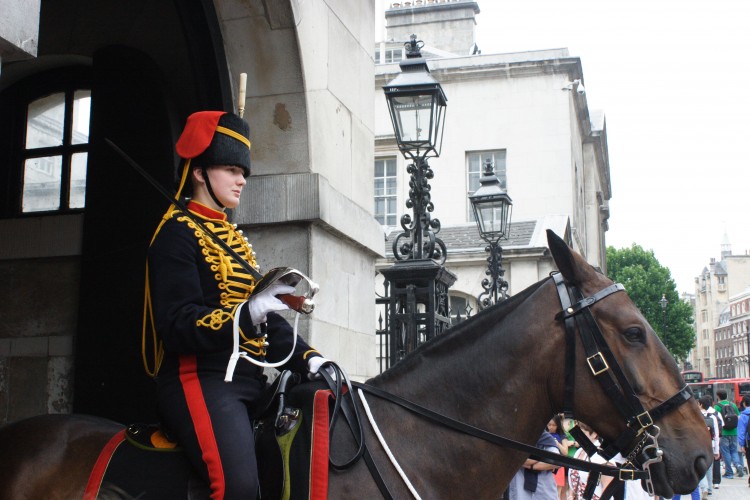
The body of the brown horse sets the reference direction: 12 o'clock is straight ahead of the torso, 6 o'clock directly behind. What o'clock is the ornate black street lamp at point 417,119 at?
The ornate black street lamp is roughly at 9 o'clock from the brown horse.

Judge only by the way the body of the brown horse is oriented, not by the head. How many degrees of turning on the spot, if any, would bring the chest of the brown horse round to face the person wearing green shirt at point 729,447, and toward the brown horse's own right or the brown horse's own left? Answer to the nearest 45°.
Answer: approximately 45° to the brown horse's own left

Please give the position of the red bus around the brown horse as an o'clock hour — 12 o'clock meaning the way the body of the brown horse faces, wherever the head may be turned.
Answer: The red bus is roughly at 10 o'clock from the brown horse.

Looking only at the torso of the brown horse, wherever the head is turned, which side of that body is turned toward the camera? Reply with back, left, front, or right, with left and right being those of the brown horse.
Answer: right

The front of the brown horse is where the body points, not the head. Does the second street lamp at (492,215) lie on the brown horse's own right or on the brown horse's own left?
on the brown horse's own left

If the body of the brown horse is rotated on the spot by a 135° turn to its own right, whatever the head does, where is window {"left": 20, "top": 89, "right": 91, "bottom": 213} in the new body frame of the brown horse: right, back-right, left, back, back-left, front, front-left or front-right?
right

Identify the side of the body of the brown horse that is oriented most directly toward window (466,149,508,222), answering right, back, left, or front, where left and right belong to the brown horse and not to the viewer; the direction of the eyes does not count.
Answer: left

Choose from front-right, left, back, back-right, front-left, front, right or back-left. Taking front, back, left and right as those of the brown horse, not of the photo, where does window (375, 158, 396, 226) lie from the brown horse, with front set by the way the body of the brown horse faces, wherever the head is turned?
left
